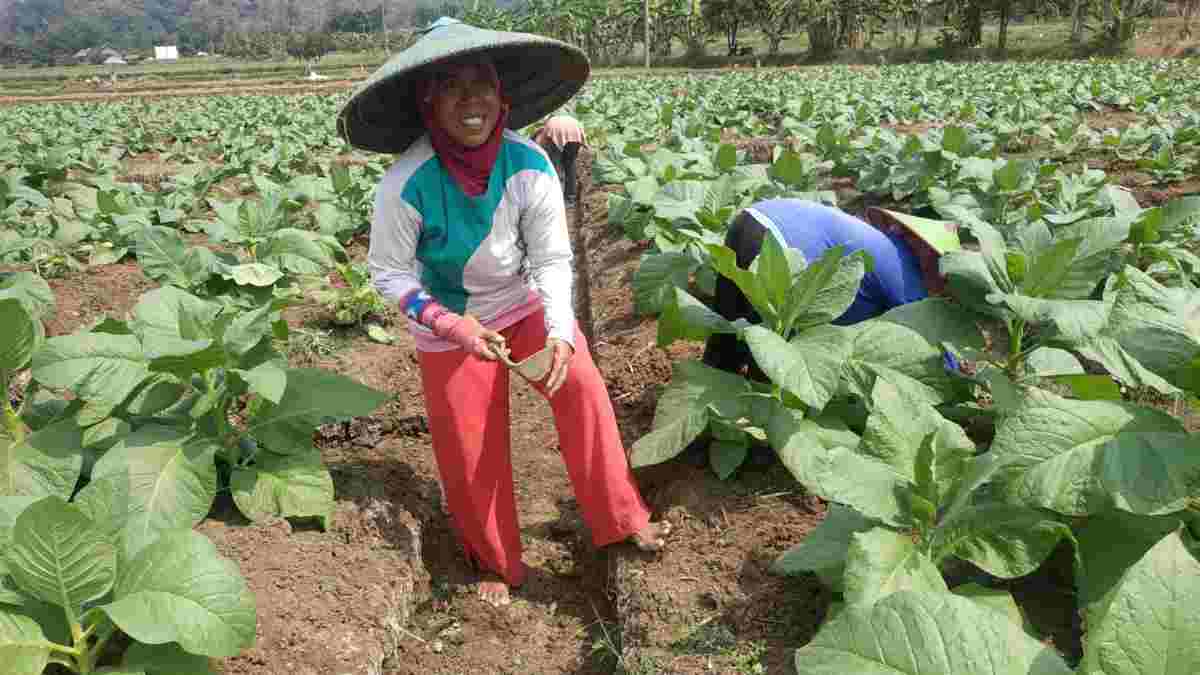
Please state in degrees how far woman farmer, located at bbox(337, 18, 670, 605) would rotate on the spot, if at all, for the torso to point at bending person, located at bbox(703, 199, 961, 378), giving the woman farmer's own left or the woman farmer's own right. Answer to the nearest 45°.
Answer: approximately 90° to the woman farmer's own left

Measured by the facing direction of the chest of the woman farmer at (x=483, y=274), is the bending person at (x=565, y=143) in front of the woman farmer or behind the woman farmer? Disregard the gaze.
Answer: behind

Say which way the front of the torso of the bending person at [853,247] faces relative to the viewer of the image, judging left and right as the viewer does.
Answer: facing to the right of the viewer

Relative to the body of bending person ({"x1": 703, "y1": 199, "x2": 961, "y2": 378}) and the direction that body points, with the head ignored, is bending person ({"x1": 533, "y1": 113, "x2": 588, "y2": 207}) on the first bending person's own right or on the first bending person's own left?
on the first bending person's own left

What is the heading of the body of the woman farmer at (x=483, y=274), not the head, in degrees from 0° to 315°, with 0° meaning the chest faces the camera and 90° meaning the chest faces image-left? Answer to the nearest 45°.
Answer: approximately 0°

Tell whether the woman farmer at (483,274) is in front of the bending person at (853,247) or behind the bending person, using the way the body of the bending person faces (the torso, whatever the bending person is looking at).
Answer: behind

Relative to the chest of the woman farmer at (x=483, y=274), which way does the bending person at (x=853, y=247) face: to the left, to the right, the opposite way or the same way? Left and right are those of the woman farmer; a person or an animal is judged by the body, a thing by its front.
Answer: to the left

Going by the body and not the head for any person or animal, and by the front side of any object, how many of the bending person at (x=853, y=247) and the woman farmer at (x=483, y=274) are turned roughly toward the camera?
1

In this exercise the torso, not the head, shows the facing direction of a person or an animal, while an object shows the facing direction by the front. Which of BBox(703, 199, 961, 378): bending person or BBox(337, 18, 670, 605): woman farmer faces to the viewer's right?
the bending person
